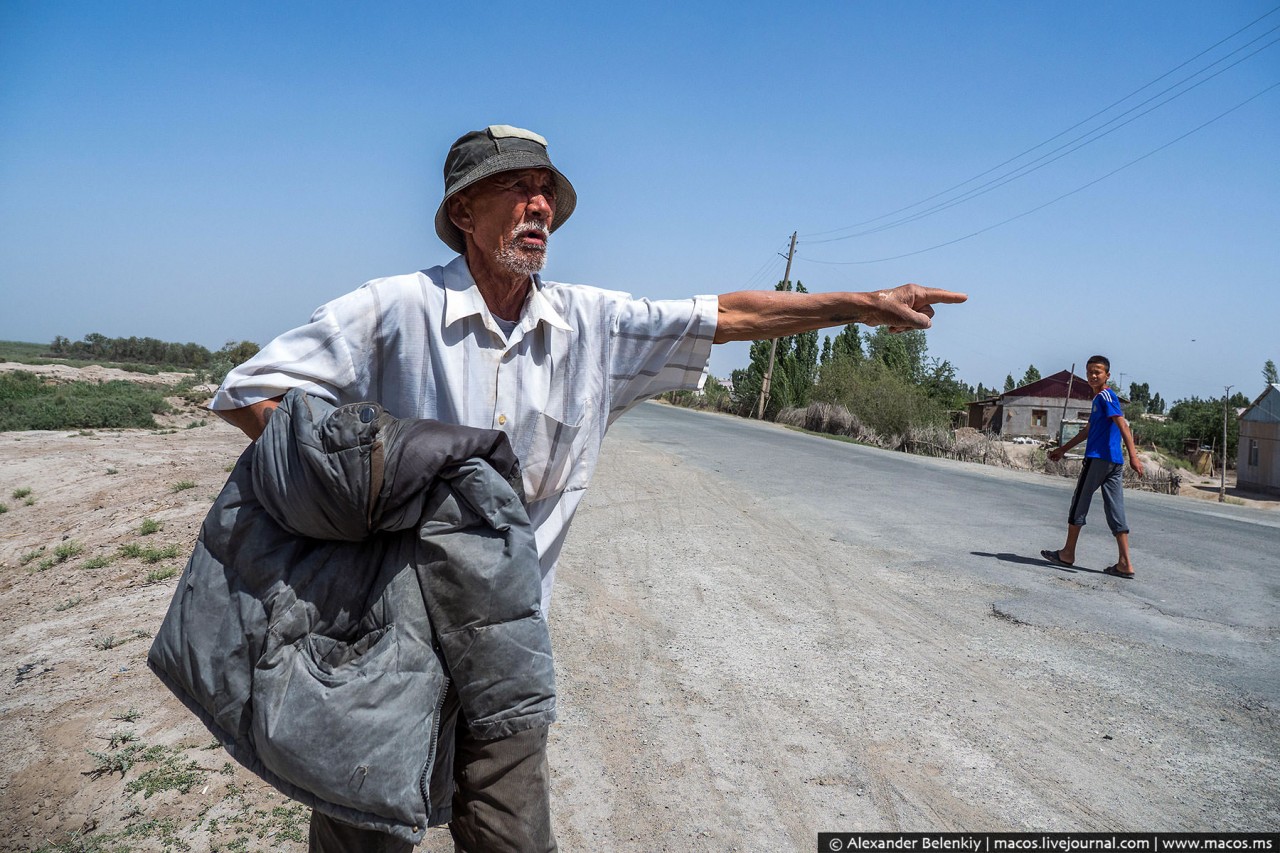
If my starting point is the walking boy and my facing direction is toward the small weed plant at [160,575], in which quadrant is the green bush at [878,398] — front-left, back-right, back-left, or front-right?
back-right

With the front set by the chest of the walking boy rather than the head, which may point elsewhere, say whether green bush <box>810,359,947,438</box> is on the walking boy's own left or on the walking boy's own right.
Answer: on the walking boy's own right

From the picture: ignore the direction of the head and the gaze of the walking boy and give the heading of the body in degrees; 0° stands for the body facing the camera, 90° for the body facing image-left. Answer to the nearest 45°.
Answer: approximately 90°

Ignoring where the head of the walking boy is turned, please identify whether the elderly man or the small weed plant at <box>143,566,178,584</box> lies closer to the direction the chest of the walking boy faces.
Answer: the small weed plant

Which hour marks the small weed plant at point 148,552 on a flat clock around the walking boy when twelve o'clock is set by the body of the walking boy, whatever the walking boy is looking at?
The small weed plant is roughly at 11 o'clock from the walking boy.

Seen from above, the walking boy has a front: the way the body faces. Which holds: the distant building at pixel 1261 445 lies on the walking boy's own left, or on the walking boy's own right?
on the walking boy's own right

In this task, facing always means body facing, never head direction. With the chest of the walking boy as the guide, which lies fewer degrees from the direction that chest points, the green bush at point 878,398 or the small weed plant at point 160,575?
the small weed plant

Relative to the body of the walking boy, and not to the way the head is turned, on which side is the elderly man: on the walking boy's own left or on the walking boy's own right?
on the walking boy's own left
